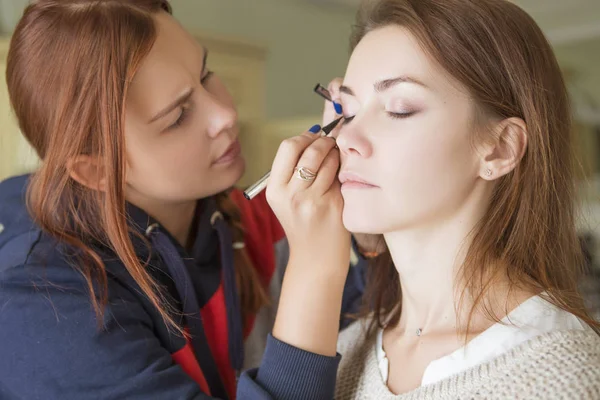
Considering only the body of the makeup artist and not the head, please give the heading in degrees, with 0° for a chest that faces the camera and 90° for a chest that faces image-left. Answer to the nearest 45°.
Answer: approximately 315°
